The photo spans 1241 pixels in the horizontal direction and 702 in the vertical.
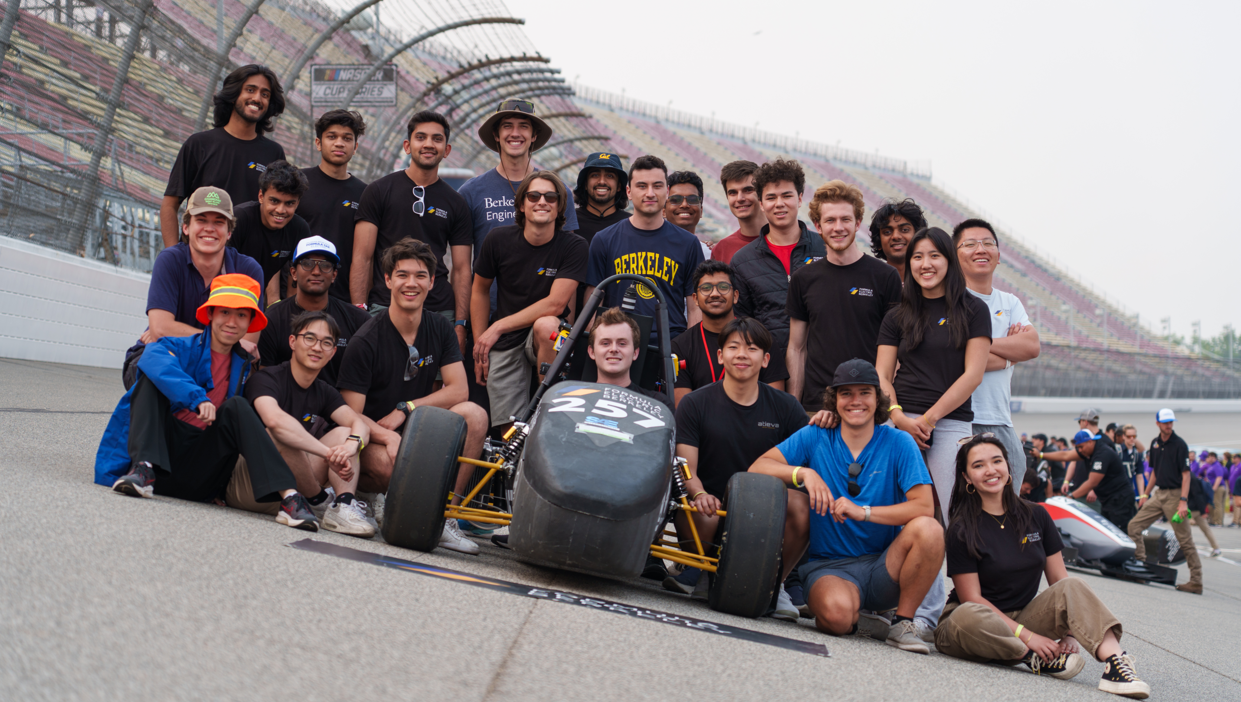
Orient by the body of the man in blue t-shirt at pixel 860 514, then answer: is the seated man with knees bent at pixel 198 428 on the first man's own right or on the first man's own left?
on the first man's own right

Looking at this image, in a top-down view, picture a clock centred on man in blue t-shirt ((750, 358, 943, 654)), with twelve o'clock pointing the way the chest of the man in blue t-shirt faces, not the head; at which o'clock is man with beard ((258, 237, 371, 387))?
The man with beard is roughly at 3 o'clock from the man in blue t-shirt.

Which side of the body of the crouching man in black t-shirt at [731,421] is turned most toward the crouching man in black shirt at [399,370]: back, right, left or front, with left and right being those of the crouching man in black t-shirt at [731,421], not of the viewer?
right

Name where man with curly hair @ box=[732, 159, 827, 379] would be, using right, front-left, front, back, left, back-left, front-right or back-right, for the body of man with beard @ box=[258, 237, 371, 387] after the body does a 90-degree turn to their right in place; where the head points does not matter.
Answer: back

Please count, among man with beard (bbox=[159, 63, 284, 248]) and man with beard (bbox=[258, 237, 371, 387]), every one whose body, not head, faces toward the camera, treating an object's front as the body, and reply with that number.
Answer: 2

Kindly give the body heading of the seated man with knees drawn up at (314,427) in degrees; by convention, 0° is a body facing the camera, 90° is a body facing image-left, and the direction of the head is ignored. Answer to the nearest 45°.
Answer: approximately 315°

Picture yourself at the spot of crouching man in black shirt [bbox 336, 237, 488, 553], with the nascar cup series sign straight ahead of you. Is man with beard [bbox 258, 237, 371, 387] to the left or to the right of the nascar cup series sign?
left

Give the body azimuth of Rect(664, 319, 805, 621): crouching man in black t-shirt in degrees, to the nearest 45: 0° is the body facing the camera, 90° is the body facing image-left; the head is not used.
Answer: approximately 0°

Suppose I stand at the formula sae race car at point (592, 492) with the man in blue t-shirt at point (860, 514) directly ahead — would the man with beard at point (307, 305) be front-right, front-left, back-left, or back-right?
back-left

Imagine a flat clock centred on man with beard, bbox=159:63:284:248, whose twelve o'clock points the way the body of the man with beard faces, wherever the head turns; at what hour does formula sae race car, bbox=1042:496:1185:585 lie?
The formula sae race car is roughly at 9 o'clock from the man with beard.
